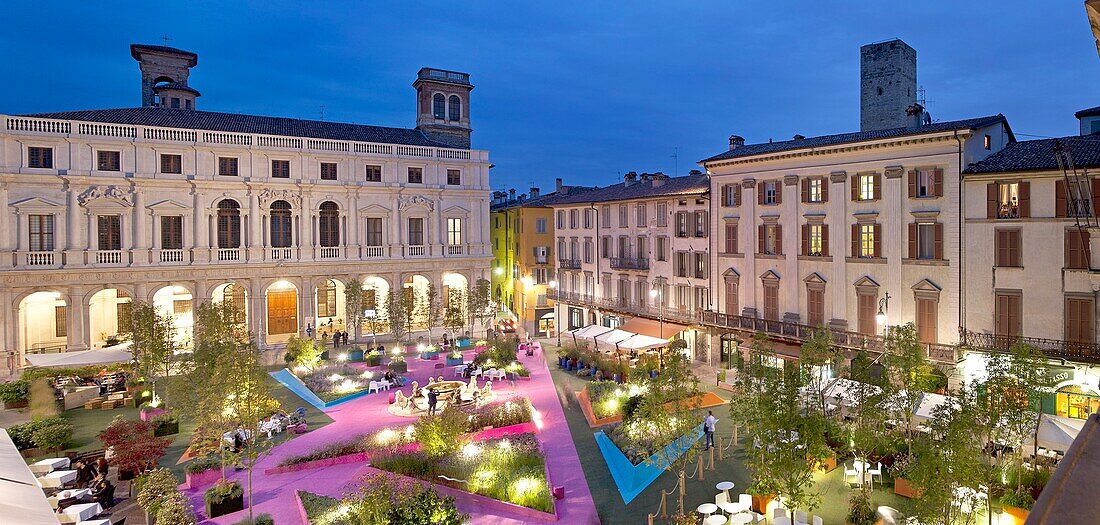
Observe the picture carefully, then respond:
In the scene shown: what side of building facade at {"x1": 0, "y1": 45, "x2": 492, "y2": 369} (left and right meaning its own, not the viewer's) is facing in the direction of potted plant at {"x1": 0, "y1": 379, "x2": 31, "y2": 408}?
front

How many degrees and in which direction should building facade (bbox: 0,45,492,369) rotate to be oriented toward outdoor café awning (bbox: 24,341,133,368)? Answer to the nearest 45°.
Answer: approximately 90° to its right

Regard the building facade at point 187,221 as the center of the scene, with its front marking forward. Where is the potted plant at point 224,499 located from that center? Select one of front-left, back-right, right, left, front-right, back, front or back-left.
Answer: front-right

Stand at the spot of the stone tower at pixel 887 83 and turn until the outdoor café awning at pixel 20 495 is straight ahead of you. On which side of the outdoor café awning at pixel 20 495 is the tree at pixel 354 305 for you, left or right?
right

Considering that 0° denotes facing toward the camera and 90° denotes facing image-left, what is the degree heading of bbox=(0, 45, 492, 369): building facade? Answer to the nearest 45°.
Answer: approximately 315°

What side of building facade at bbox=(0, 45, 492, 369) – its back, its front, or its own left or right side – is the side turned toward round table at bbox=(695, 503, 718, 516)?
front

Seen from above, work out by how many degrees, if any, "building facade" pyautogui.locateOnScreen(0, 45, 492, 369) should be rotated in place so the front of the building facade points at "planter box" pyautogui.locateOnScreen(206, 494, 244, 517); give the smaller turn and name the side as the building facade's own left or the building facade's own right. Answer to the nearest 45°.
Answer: approximately 45° to the building facade's own right

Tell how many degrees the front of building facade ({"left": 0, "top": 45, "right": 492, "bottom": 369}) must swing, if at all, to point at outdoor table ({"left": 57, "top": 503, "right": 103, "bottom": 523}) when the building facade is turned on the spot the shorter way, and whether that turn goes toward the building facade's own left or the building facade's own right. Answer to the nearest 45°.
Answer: approximately 45° to the building facade's own right

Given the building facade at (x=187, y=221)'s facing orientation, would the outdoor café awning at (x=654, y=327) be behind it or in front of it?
in front

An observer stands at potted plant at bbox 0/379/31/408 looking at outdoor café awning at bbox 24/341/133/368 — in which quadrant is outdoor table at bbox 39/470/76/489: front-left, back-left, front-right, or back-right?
back-right

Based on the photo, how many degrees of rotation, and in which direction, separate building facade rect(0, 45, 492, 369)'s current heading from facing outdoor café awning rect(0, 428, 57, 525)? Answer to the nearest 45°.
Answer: approximately 45° to its right

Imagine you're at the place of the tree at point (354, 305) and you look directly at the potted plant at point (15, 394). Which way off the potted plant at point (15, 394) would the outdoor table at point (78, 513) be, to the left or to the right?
left

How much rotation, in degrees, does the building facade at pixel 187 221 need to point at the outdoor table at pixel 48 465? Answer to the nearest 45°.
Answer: approximately 45° to its right
